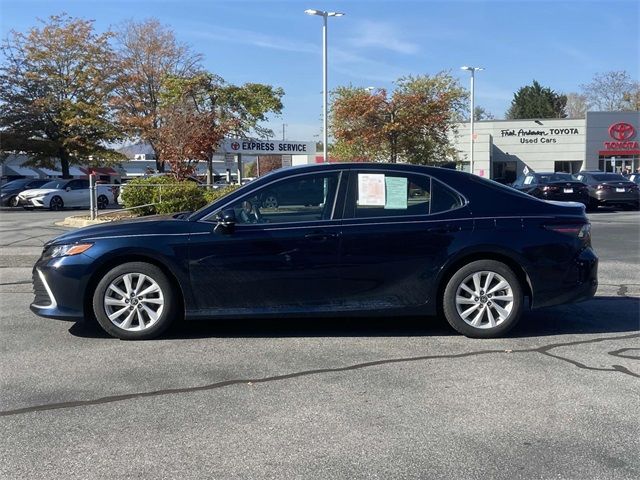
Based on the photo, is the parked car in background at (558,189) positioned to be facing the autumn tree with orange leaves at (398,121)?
yes

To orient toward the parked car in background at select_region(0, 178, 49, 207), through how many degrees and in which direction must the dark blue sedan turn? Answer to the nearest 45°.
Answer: approximately 45° to its right

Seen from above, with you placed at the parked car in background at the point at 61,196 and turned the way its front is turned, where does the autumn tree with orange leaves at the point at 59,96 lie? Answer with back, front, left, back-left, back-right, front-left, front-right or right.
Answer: back-right

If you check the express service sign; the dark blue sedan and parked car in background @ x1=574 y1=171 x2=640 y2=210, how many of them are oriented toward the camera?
1

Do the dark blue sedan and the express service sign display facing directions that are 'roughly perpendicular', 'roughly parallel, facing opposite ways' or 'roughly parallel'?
roughly perpendicular

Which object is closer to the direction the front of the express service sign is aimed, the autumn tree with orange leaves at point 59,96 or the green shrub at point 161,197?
the green shrub

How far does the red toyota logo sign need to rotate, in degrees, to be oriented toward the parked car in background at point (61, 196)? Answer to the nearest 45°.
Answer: approximately 45° to its right

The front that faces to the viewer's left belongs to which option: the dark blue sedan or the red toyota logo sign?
the dark blue sedan

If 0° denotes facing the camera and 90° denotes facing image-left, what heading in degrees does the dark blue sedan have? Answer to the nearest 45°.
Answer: approximately 90°

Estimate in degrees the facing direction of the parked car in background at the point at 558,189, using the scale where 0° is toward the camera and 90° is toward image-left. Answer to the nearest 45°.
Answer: approximately 135°

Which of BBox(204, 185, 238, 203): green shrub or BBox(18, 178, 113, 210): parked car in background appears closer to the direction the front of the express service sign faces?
the green shrub

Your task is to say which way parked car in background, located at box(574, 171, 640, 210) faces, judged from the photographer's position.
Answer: facing away from the viewer and to the left of the viewer

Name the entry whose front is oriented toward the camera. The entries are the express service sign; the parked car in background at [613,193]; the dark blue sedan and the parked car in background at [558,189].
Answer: the express service sign
